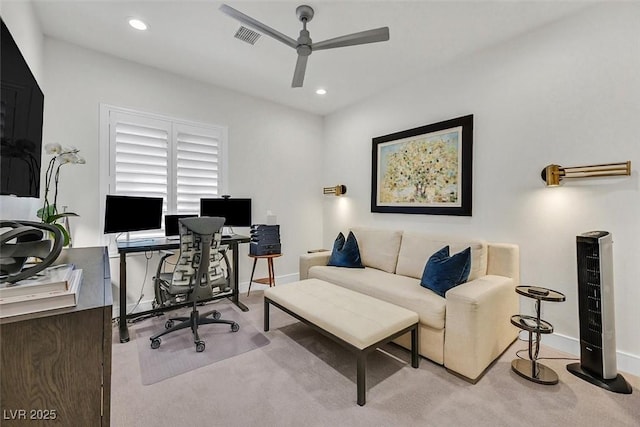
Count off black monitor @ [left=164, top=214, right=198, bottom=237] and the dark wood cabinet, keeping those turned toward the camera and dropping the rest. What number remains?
1

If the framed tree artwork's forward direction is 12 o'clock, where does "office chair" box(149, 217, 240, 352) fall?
The office chair is roughly at 12 o'clock from the framed tree artwork.

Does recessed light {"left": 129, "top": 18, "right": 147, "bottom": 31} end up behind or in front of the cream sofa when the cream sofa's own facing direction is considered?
in front

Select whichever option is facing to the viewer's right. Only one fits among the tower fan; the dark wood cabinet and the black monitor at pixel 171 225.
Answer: the dark wood cabinet

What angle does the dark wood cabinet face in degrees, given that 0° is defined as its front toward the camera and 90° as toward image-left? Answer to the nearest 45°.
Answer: approximately 270°

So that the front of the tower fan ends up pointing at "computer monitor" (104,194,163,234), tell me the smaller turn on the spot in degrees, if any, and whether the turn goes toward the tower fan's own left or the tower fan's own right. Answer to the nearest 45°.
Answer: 0° — it already faces it

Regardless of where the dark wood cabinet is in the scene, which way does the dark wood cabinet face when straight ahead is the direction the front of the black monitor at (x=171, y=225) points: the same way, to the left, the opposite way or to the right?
to the left

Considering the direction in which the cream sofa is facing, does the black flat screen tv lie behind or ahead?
ahead

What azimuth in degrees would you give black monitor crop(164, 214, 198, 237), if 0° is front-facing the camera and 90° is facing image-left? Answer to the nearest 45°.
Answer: approximately 0°

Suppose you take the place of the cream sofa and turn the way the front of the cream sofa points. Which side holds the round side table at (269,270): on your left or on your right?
on your right

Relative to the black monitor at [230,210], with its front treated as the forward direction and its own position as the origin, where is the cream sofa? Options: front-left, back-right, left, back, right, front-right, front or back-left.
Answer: front-left

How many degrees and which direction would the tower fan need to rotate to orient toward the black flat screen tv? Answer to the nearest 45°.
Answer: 0° — it already faces it

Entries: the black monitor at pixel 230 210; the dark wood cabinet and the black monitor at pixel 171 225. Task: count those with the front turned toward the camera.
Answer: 2
